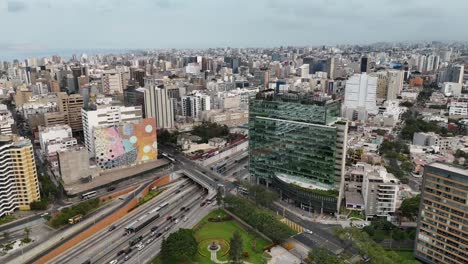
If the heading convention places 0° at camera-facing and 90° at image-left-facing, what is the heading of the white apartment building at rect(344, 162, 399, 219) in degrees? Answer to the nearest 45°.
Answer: approximately 315°

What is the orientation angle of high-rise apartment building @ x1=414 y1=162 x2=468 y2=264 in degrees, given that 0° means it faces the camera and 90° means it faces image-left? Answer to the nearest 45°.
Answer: approximately 0°

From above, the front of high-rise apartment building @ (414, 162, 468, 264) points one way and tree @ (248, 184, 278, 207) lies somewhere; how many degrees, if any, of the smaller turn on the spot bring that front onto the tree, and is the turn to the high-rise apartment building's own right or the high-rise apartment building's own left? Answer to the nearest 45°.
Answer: approximately 90° to the high-rise apartment building's own right

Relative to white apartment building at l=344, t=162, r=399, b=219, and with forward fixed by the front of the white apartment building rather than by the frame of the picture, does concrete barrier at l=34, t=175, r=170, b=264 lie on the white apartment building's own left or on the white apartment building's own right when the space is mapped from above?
on the white apartment building's own right

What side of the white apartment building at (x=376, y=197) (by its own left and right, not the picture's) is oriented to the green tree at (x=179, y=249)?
right

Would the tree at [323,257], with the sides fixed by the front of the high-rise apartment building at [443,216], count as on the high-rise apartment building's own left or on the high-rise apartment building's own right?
on the high-rise apartment building's own right

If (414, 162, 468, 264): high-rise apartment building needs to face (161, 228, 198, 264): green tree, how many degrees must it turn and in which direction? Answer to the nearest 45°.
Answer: approximately 45° to its right

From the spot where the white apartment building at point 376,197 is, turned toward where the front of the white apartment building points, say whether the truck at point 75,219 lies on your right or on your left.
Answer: on your right
